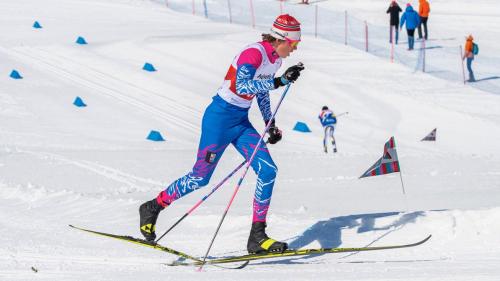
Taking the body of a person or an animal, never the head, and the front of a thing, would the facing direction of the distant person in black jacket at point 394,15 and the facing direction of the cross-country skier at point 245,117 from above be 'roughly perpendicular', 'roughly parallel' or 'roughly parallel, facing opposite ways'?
roughly perpendicular

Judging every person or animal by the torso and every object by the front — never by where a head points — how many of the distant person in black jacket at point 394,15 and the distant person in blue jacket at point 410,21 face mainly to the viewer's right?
0

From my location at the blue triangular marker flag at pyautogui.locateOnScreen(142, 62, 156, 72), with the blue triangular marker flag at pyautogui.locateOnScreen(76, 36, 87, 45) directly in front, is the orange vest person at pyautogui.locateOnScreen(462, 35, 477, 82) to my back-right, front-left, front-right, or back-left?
back-right

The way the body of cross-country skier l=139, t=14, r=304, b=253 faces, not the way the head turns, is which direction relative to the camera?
to the viewer's right

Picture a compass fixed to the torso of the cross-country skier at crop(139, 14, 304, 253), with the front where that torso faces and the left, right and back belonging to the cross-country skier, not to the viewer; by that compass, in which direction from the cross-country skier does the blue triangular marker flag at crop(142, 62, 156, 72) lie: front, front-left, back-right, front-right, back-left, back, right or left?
left

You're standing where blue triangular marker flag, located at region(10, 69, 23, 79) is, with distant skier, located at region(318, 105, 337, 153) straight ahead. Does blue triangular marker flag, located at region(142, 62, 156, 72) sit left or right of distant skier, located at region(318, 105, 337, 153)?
left

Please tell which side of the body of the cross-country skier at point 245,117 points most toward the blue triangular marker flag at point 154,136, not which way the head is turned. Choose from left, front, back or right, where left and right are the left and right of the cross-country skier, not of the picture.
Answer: left
